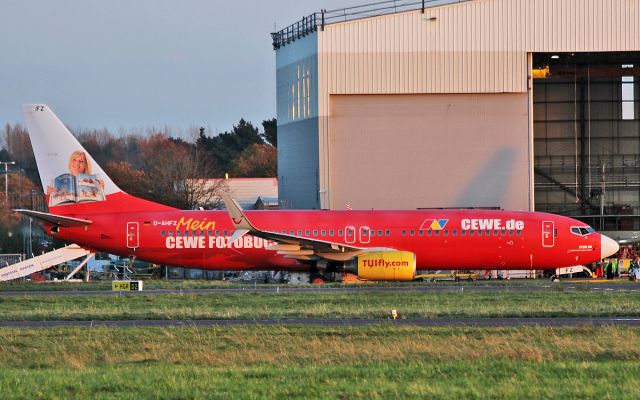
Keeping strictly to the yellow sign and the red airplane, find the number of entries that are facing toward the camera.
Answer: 1

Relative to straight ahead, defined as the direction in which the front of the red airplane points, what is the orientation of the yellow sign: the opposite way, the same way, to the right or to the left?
to the right

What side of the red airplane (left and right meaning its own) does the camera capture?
right

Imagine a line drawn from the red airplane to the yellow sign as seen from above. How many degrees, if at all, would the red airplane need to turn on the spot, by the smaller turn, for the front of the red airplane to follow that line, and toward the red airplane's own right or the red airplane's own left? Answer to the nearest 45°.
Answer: approximately 135° to the red airplane's own right

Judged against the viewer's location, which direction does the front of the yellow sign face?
facing the viewer

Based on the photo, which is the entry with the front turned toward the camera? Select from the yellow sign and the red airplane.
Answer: the yellow sign
